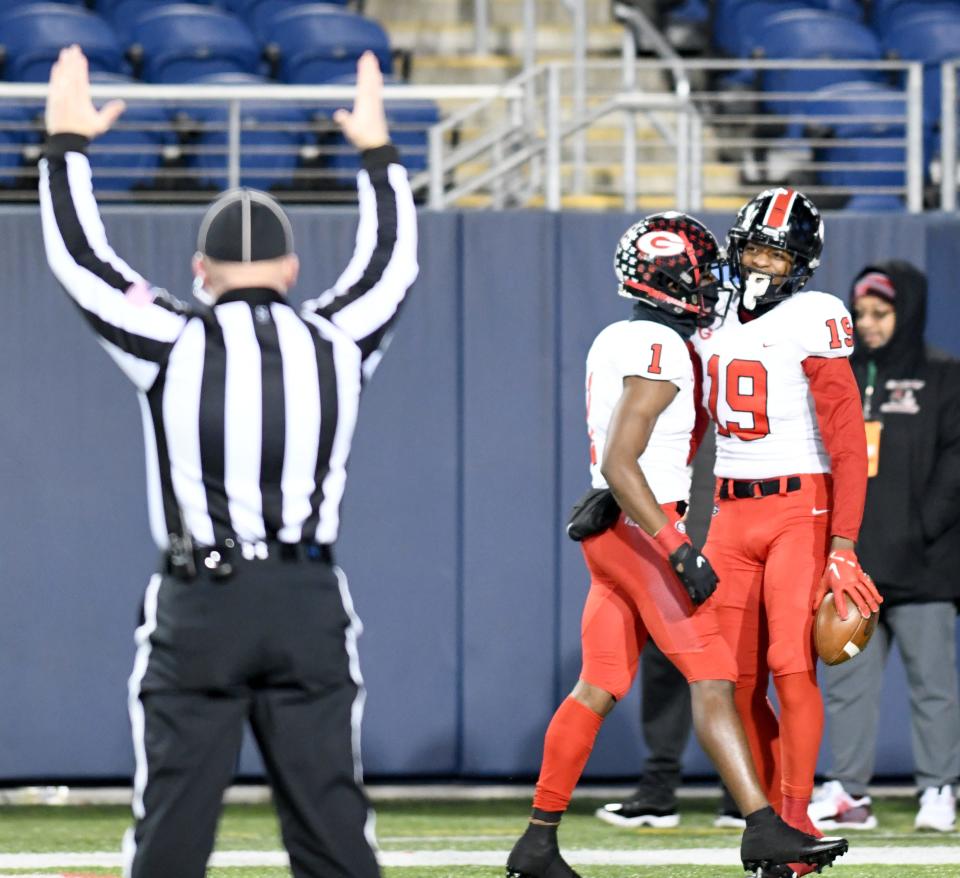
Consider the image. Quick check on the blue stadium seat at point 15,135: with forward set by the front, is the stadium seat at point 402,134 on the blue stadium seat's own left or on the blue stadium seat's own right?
on the blue stadium seat's own left

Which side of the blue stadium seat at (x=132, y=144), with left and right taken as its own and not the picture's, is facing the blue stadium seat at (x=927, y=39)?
left

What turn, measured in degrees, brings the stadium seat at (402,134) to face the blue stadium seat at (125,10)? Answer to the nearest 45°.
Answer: approximately 135° to its right

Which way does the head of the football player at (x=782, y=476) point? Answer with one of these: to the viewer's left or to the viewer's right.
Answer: to the viewer's left

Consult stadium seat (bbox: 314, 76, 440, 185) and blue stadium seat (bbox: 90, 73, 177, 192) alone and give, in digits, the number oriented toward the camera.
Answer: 2

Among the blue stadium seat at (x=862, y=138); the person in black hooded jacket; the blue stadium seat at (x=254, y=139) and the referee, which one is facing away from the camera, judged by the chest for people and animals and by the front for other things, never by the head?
the referee

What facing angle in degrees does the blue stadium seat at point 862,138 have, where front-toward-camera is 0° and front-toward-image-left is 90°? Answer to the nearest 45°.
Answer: approximately 0°

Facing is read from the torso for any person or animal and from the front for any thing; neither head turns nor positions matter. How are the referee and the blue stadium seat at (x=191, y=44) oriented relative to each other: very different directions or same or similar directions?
very different directions

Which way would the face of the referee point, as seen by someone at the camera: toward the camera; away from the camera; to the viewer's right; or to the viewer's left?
away from the camera

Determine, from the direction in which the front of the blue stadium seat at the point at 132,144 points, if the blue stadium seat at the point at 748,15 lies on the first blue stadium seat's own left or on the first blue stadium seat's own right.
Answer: on the first blue stadium seat's own left
